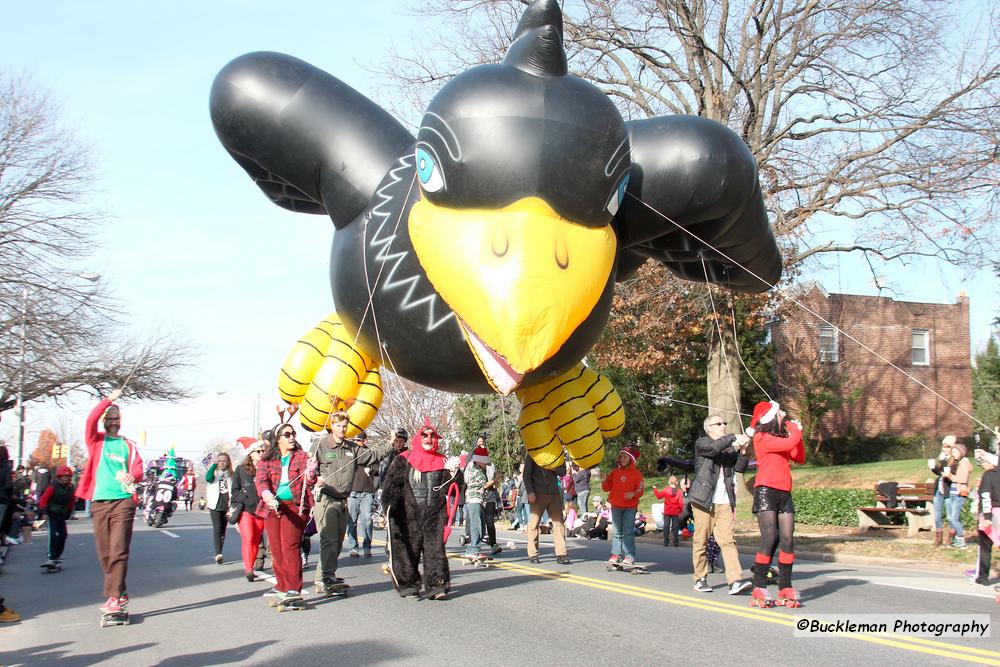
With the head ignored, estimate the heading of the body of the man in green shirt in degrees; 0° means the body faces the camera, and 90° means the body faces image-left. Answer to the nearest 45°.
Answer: approximately 0°

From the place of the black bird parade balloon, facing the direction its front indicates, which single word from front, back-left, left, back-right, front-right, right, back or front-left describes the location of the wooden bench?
left

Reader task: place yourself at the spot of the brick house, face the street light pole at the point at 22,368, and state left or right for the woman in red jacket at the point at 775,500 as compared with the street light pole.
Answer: left

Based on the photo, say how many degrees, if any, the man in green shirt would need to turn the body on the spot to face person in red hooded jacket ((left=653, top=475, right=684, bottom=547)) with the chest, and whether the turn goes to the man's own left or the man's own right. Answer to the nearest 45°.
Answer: approximately 135° to the man's own left

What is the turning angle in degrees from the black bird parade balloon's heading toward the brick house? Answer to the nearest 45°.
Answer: approximately 90° to its left

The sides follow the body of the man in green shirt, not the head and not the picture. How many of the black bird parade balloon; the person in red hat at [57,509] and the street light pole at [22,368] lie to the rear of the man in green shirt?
2

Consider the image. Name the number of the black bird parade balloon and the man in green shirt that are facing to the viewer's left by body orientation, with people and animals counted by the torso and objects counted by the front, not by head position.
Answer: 0

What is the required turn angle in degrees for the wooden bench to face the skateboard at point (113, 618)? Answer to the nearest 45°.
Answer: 0° — it already faces it

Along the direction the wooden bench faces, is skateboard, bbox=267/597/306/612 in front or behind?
in front

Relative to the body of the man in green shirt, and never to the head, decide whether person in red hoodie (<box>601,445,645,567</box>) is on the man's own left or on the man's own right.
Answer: on the man's own left

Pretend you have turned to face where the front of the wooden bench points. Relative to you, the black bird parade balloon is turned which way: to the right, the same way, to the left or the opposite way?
to the left

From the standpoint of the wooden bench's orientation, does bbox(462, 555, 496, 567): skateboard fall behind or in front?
in front

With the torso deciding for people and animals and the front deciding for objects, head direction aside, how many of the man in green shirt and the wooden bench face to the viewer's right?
0

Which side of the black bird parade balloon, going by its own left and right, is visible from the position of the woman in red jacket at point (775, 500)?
left
